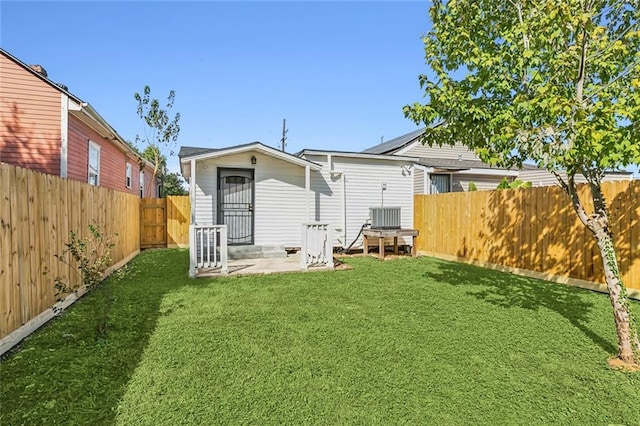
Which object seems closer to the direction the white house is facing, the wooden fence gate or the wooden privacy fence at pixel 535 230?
the wooden privacy fence

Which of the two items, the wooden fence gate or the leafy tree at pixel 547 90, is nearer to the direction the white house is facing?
the leafy tree

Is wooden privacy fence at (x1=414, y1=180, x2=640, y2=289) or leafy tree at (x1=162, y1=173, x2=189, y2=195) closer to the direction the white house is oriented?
the wooden privacy fence

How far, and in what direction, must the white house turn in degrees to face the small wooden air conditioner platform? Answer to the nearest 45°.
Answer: approximately 90° to its left

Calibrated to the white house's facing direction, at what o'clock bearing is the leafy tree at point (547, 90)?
The leafy tree is roughly at 11 o'clock from the white house.

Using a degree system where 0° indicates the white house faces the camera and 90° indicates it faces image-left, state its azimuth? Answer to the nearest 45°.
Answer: approximately 0°

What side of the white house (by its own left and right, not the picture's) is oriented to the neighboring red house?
right

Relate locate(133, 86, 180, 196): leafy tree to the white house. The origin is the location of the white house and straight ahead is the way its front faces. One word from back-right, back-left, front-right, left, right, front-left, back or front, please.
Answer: back-right

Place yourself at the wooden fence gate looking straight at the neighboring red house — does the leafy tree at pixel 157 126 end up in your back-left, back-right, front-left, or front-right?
back-right

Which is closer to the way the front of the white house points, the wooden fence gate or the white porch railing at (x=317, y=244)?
the white porch railing

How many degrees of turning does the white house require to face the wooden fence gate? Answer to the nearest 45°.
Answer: approximately 135° to its right

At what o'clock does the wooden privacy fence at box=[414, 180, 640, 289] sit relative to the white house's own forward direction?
The wooden privacy fence is roughly at 10 o'clock from the white house.
